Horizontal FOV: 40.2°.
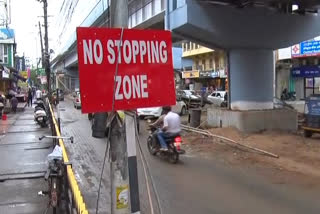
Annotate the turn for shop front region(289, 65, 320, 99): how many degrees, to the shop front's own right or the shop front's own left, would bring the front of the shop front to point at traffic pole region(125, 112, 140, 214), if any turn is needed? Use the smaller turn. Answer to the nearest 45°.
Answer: approximately 45° to the shop front's own left

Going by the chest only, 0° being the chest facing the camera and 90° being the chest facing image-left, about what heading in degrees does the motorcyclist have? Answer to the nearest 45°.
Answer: approximately 135°

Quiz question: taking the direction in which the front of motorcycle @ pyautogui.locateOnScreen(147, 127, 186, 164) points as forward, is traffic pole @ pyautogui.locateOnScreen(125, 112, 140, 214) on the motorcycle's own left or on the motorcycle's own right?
on the motorcycle's own left

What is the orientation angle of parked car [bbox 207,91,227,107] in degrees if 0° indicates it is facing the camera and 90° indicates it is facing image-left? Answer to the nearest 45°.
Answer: approximately 45°

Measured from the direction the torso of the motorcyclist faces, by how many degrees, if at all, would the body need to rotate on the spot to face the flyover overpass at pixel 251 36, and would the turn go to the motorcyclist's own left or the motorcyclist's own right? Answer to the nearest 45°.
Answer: approximately 90° to the motorcyclist's own right

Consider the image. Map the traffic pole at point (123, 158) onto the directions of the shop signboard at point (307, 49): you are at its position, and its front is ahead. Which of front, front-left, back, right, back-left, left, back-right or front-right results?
front-left

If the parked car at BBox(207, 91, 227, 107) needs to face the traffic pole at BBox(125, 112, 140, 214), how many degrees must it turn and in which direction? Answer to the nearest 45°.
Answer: approximately 45° to its left

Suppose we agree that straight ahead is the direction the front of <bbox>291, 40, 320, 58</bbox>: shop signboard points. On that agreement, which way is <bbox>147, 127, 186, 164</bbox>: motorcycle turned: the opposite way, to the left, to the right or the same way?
to the right

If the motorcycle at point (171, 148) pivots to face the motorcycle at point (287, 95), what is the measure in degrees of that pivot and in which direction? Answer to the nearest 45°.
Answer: approximately 45° to its right

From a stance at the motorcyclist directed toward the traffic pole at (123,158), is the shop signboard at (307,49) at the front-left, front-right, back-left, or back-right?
back-left

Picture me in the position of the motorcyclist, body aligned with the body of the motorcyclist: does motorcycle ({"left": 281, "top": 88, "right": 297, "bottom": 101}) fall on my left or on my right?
on my right

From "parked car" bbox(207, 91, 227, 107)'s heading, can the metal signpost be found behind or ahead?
ahead

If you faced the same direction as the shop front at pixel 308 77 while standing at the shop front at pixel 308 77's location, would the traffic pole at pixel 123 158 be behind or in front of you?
in front

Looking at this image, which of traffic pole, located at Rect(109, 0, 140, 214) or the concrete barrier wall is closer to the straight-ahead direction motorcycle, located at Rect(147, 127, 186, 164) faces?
the concrete barrier wall
